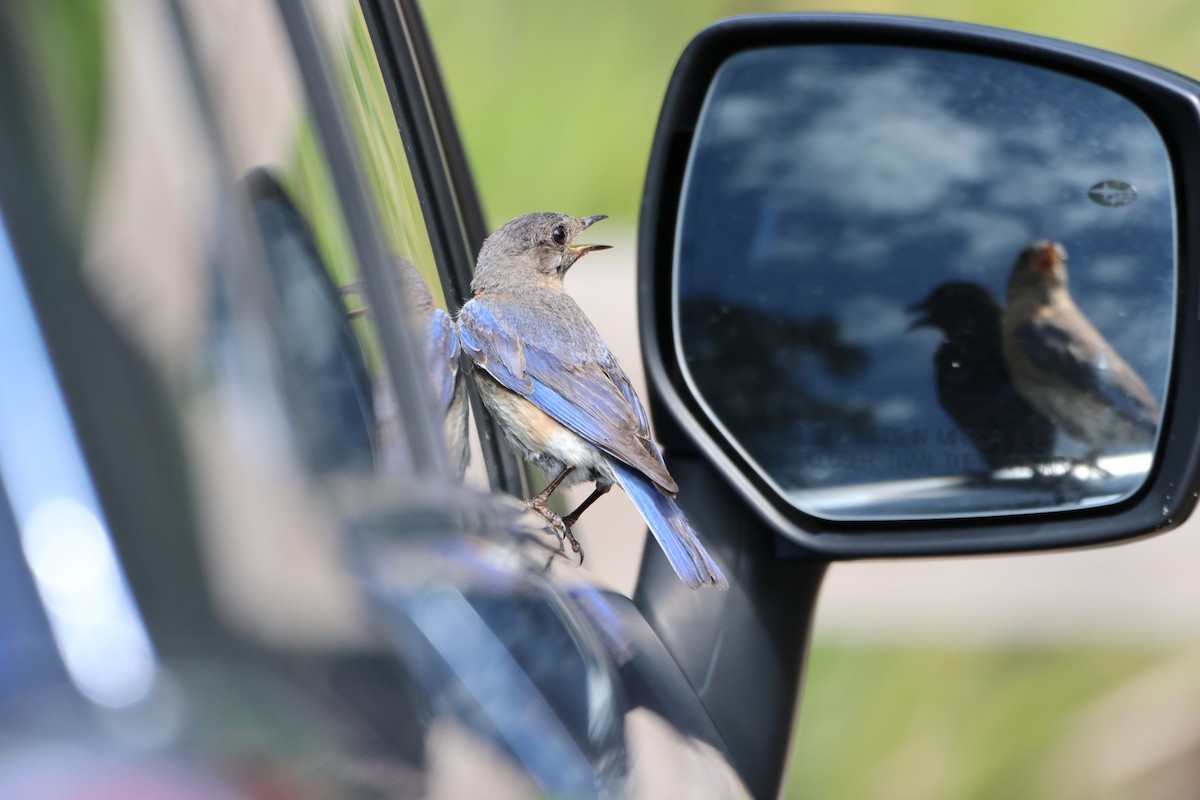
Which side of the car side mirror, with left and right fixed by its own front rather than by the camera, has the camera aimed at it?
front
